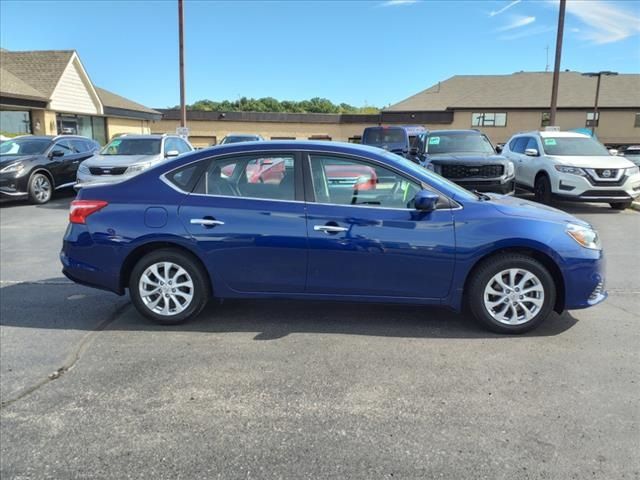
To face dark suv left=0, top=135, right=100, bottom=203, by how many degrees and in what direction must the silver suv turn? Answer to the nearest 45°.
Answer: approximately 90° to its right

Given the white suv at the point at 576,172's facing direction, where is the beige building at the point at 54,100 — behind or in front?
behind

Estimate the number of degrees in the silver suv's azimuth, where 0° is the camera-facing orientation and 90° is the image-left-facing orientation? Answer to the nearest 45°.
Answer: approximately 45°

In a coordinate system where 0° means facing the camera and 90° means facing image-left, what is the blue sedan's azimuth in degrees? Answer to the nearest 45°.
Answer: approximately 270°

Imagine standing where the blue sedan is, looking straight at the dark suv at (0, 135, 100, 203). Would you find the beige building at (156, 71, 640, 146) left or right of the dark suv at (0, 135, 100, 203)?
right

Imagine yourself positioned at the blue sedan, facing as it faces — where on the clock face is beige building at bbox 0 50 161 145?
The beige building is roughly at 8 o'clock from the blue sedan.

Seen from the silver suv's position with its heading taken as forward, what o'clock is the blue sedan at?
The blue sedan is roughly at 10 o'clock from the silver suv.

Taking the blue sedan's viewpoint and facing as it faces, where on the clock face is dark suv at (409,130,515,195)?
The dark suv is roughly at 10 o'clock from the blue sedan.

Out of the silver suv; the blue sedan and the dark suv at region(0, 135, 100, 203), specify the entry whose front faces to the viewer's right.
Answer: the blue sedan

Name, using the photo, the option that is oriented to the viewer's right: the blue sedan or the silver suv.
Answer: the blue sedan

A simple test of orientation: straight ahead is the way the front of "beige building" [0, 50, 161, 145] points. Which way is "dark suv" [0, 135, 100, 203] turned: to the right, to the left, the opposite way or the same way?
to the right

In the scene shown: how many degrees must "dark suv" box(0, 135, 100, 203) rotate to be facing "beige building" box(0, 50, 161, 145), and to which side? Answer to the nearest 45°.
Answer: approximately 135° to its right

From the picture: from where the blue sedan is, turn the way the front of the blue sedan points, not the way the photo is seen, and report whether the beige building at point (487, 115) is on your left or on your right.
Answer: on your left
